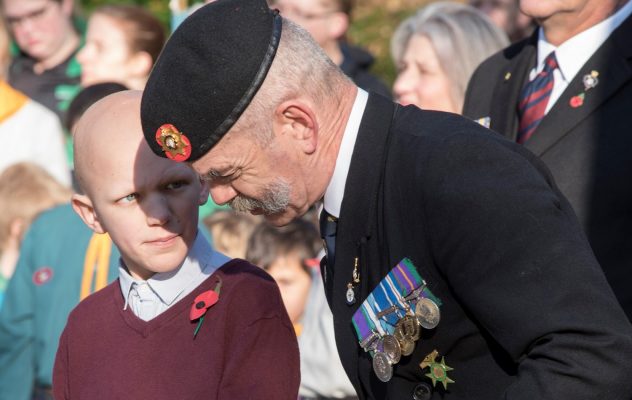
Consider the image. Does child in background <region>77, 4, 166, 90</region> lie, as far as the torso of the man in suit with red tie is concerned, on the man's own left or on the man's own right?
on the man's own right

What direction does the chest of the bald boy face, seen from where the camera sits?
toward the camera

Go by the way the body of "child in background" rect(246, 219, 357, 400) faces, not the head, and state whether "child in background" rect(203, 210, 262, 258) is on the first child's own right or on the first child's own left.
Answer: on the first child's own right

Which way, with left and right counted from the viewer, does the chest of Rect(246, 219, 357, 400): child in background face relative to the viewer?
facing the viewer and to the left of the viewer
